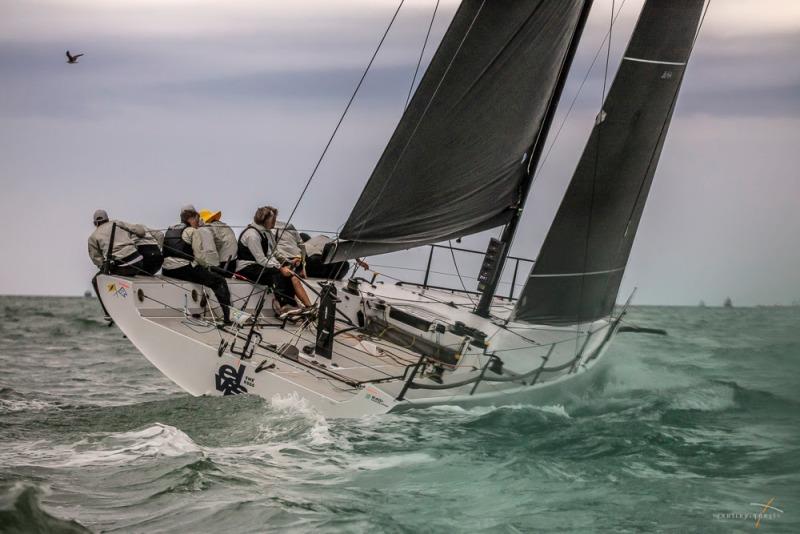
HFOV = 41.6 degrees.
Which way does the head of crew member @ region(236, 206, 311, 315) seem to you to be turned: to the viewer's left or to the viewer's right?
to the viewer's right

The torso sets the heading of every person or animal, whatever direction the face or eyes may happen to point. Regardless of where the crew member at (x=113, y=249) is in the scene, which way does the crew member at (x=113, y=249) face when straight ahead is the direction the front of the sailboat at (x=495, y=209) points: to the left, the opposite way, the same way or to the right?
to the left

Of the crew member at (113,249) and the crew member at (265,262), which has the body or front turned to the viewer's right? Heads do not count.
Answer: the crew member at (265,262)

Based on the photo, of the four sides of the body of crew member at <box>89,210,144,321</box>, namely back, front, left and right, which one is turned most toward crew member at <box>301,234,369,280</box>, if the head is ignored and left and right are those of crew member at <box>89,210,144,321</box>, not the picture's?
right

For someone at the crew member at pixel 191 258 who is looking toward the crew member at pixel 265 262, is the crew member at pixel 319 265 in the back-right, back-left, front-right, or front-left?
front-left

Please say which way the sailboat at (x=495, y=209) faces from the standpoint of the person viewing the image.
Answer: facing away from the viewer and to the right of the viewer
